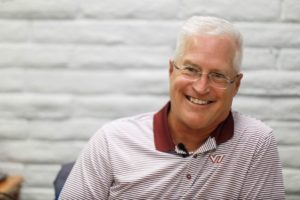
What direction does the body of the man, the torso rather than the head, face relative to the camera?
toward the camera
